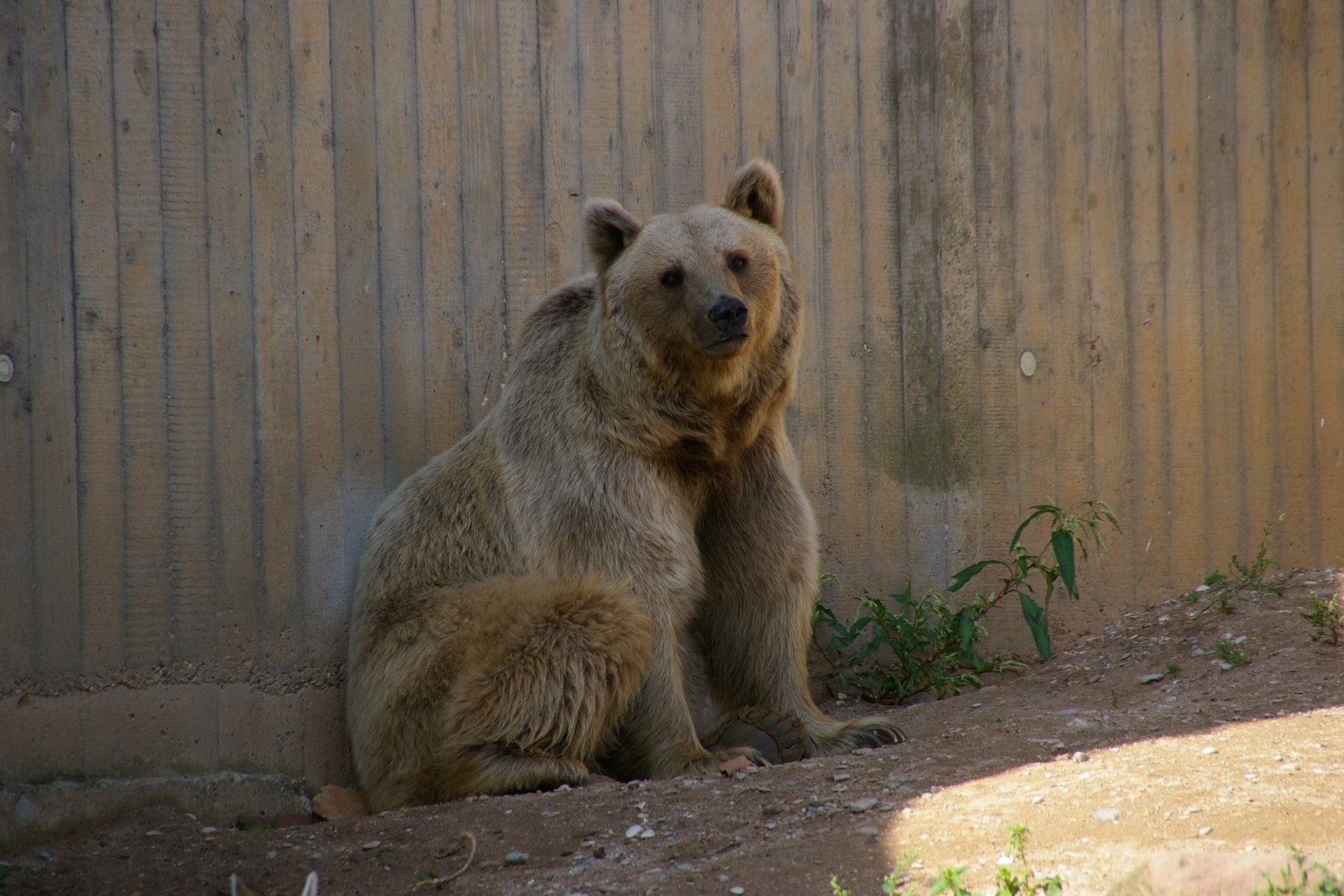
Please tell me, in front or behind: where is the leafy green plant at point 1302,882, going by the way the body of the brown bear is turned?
in front

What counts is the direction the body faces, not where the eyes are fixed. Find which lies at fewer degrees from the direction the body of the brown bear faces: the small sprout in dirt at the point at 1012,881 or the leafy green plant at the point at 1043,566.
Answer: the small sprout in dirt

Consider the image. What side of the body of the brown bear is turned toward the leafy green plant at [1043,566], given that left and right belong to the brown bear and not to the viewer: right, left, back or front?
left

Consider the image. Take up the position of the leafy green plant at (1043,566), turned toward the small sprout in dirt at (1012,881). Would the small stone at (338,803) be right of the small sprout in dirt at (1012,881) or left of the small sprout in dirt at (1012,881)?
right

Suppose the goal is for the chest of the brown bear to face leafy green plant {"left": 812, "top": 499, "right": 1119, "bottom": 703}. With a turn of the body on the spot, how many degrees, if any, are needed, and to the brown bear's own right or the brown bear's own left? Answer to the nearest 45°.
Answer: approximately 90° to the brown bear's own left

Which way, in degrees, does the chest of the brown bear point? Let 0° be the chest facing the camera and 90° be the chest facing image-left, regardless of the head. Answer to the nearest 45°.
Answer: approximately 315°

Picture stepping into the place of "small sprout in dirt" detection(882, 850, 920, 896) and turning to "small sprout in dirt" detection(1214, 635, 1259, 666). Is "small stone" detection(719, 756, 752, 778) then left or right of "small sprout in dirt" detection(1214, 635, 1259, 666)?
left
